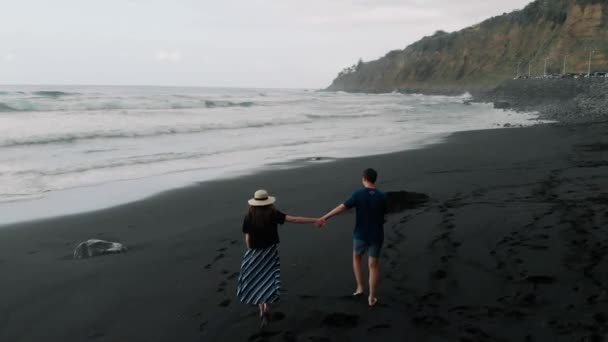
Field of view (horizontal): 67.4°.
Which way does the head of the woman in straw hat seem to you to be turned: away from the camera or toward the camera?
away from the camera

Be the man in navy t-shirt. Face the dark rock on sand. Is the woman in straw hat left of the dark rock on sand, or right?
left

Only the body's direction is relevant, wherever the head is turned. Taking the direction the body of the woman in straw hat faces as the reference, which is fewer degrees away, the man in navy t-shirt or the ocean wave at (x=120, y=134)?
the ocean wave

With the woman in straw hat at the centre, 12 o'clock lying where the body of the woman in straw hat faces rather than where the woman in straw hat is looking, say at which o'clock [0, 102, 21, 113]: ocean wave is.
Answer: The ocean wave is roughly at 11 o'clock from the woman in straw hat.

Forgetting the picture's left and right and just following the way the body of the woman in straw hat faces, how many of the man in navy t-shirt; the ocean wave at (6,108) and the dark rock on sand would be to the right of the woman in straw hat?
1

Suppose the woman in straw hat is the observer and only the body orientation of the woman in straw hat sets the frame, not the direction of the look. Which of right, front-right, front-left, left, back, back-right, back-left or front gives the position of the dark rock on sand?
front-left

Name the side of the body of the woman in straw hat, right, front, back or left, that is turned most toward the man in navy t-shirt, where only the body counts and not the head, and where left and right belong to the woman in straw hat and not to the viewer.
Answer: right

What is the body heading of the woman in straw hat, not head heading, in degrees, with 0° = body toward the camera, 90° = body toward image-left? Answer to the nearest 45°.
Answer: approximately 180°

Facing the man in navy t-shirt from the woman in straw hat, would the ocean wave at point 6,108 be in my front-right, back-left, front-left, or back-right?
back-left

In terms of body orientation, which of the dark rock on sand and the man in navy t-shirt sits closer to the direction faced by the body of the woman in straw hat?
the dark rock on sand

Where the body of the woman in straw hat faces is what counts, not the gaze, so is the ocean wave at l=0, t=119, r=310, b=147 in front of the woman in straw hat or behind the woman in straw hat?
in front
